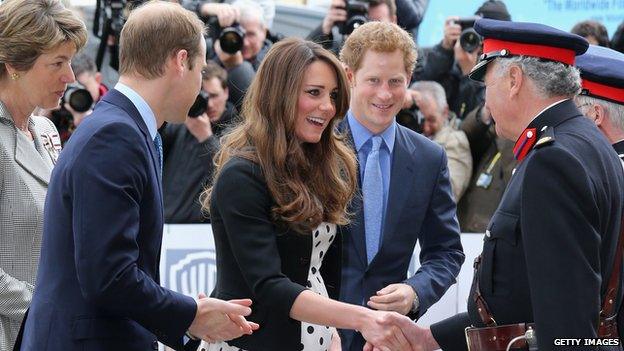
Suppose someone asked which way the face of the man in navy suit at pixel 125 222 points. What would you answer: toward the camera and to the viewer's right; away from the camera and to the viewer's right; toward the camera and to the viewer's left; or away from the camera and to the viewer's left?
away from the camera and to the viewer's right

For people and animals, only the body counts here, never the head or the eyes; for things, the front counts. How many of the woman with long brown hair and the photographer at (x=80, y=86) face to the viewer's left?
0

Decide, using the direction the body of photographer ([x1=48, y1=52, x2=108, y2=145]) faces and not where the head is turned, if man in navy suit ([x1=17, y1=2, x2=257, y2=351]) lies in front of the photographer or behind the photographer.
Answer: in front

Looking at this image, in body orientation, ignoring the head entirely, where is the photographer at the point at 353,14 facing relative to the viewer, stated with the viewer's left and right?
facing the viewer and to the left of the viewer

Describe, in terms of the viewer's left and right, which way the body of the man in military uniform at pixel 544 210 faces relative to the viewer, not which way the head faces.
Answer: facing to the left of the viewer

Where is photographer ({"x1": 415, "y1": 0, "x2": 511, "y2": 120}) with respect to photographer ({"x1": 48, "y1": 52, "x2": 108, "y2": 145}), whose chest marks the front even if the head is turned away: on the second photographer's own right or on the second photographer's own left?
on the second photographer's own left

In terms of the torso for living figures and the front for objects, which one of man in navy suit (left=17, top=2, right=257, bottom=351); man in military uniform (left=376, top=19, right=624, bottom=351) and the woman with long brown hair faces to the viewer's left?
the man in military uniform

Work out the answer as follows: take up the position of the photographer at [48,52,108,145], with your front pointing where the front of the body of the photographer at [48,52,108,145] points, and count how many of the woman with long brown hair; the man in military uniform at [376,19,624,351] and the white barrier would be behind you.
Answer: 0

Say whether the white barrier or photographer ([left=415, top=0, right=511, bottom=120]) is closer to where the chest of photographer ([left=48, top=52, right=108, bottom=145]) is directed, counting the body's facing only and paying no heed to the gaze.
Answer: the white barrier

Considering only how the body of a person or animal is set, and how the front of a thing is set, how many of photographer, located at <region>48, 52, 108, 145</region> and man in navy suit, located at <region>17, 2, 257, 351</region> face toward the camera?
1

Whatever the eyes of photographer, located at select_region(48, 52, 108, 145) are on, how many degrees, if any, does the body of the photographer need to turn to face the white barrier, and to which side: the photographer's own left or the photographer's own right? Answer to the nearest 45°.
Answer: approximately 45° to the photographer's own left

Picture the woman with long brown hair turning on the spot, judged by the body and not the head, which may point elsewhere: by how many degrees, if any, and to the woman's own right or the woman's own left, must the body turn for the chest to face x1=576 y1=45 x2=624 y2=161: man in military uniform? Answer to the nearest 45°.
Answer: approximately 45° to the woman's own left

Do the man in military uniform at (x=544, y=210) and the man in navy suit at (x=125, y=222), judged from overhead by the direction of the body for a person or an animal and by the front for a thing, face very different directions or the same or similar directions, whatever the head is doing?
very different directions

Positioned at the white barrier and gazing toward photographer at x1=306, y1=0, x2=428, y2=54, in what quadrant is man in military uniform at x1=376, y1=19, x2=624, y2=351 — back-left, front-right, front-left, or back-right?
back-right

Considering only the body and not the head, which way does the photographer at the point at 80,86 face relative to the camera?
toward the camera

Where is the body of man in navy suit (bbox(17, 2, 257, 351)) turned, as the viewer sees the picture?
to the viewer's right
